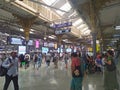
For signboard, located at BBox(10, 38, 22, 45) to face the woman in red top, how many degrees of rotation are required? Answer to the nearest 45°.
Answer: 0° — it already faces them

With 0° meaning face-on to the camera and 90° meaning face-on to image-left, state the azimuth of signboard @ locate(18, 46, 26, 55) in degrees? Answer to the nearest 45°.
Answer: approximately 0°

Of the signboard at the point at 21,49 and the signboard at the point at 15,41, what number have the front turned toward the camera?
2

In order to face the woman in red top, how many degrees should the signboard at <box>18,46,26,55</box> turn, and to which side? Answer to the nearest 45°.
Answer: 0° — it already faces them
